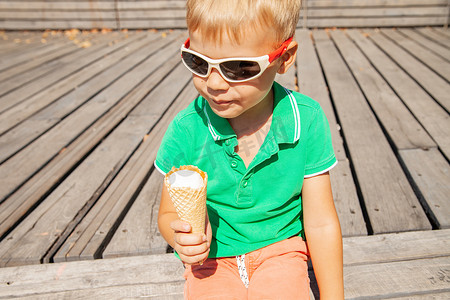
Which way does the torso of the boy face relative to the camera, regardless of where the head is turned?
toward the camera

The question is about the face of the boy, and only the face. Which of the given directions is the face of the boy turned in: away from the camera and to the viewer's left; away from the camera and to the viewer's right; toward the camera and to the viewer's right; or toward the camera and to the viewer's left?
toward the camera and to the viewer's left
